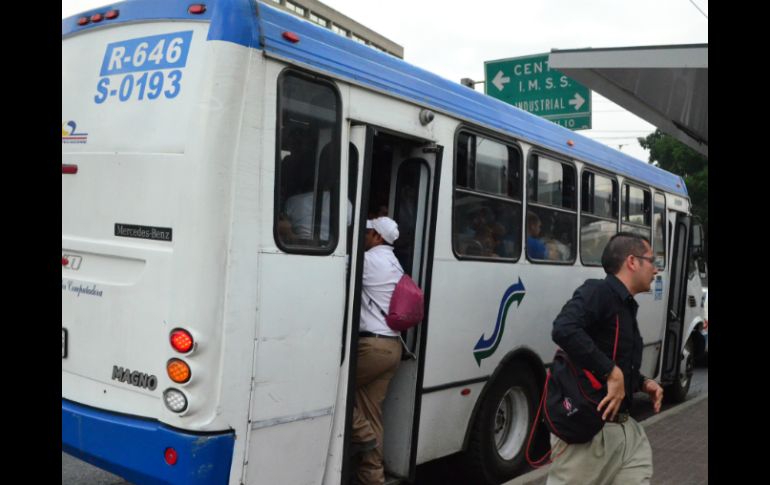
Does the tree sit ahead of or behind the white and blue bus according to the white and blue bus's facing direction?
ahead

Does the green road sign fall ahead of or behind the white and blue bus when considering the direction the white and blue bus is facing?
ahead

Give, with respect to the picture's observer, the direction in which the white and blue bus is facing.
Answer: facing away from the viewer and to the right of the viewer
